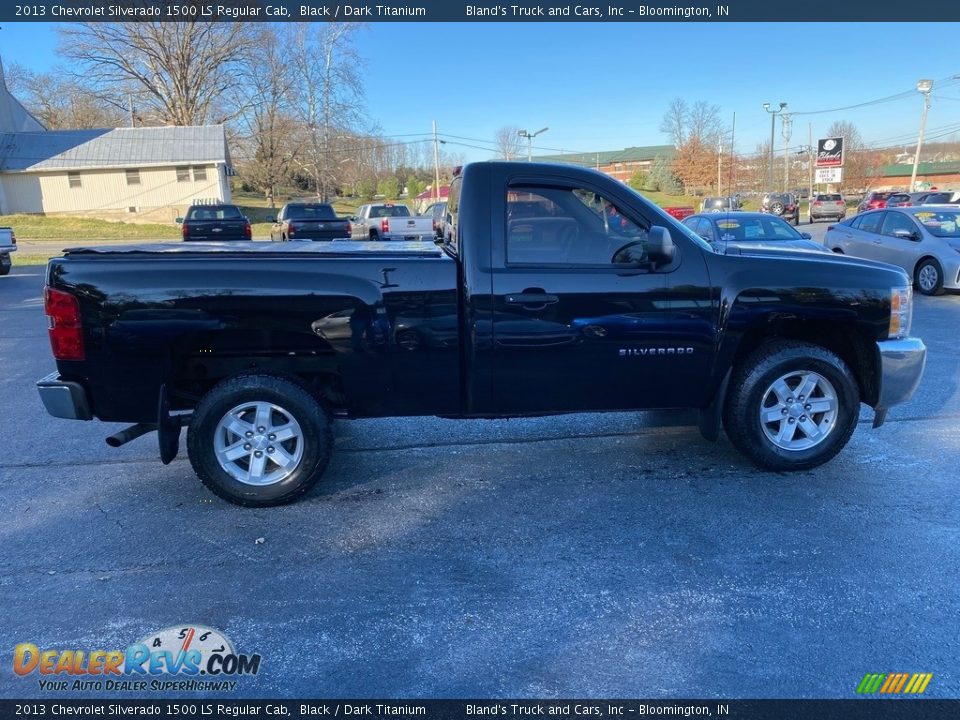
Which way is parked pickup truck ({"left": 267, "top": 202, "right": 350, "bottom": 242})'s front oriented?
away from the camera

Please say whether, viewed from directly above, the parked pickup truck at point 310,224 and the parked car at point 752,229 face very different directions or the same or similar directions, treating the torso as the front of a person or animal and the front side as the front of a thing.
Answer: very different directions

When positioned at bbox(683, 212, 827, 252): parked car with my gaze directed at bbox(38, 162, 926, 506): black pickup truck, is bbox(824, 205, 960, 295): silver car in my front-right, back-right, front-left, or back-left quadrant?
back-left

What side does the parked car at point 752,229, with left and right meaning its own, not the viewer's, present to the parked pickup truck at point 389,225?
back

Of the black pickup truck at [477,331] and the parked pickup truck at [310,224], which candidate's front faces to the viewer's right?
the black pickup truck

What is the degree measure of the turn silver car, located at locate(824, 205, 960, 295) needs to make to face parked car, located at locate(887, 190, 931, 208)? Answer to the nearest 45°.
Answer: approximately 135° to its left

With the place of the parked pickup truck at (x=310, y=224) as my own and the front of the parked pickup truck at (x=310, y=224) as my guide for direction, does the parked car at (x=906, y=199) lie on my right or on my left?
on my right

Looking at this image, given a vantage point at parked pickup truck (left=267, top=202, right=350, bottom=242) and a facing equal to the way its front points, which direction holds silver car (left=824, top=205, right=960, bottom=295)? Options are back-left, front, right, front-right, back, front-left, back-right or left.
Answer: back-right

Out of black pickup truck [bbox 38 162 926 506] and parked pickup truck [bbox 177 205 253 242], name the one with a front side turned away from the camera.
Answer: the parked pickup truck

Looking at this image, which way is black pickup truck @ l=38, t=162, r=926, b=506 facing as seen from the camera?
to the viewer's right

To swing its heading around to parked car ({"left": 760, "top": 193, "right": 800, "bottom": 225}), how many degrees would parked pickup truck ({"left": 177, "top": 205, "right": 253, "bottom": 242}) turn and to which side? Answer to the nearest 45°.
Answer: approximately 90° to its right

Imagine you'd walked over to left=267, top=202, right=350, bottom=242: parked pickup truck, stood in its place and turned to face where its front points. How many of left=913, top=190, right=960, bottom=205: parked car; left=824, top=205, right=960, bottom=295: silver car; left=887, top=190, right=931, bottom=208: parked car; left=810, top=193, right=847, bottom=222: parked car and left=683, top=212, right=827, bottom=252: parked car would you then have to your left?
0

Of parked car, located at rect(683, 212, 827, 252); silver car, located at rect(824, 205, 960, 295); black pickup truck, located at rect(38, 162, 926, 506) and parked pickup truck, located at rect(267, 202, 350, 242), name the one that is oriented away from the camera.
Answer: parked pickup truck, located at rect(267, 202, 350, 242)

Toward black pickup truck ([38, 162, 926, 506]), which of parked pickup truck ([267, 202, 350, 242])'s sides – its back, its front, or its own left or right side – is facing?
back

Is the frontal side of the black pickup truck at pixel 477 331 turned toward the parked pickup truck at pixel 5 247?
no

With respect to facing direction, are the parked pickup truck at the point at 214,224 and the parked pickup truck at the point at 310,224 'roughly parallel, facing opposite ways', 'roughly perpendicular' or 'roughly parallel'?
roughly parallel

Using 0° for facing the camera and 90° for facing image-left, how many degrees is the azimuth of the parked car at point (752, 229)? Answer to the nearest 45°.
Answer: approximately 315°

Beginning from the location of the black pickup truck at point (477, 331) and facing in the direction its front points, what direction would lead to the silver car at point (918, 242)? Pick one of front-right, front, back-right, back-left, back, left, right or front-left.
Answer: front-left
